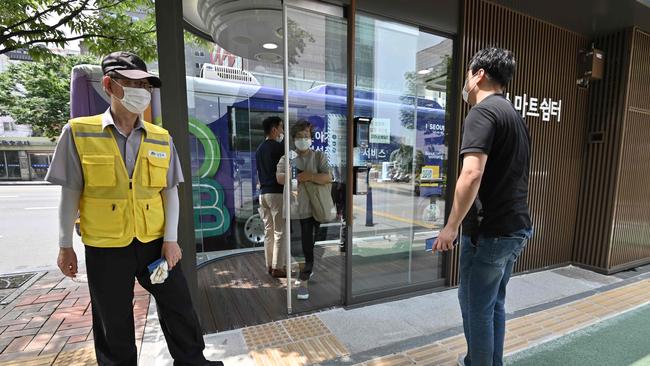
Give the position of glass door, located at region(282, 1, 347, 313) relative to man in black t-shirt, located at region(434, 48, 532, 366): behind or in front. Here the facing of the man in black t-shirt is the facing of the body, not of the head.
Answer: in front

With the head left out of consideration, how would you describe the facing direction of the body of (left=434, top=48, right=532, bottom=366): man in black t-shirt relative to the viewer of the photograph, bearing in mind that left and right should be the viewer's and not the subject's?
facing away from the viewer and to the left of the viewer

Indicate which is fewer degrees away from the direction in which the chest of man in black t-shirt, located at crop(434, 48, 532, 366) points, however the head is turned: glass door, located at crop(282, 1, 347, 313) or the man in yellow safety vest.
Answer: the glass door

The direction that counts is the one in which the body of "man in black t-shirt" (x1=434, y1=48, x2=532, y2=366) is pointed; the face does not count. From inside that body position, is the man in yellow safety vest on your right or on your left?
on your left

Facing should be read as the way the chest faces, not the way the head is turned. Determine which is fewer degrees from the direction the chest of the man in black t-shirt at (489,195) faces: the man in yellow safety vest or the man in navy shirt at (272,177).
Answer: the man in navy shirt

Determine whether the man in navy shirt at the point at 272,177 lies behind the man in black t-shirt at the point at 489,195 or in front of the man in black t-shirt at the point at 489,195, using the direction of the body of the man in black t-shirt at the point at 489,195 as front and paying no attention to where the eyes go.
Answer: in front

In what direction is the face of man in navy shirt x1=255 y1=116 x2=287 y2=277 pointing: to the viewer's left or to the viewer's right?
to the viewer's right

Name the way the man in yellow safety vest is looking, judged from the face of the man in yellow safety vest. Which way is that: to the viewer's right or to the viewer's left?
to the viewer's right
